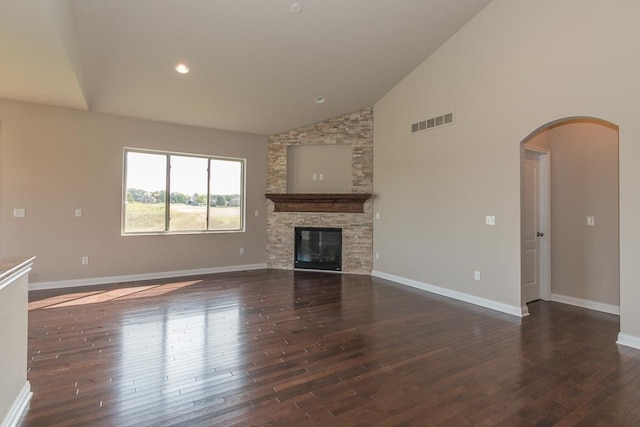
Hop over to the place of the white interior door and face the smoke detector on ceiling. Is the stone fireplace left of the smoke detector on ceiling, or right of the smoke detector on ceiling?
right

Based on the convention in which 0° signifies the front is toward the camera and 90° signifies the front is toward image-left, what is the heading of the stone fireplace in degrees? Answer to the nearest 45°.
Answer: approximately 0°

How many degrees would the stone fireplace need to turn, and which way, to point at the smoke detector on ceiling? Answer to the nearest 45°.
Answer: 0° — it already faces it

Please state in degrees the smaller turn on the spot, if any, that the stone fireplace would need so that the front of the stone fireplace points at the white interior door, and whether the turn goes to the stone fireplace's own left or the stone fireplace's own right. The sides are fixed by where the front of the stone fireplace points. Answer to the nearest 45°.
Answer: approximately 45° to the stone fireplace's own left

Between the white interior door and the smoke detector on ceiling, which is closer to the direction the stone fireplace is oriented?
the smoke detector on ceiling
